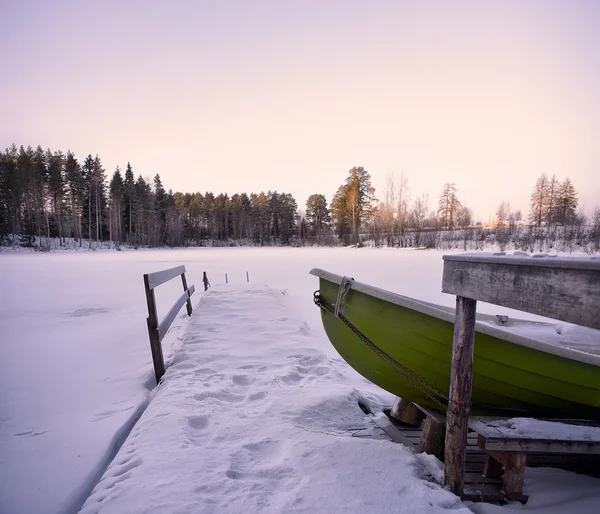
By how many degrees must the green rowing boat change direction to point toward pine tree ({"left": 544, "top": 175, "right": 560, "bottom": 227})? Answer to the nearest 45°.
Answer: approximately 90° to its right

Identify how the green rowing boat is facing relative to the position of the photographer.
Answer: facing to the left of the viewer

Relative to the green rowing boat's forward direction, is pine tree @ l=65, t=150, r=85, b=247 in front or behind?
in front

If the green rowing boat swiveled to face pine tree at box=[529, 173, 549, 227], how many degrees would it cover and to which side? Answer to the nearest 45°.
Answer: approximately 90° to its right

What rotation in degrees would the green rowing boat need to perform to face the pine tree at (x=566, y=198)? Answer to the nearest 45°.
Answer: approximately 90° to its right

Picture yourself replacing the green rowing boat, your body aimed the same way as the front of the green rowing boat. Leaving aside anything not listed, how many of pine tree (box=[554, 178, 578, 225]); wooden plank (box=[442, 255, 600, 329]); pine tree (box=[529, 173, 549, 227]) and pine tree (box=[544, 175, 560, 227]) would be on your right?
3

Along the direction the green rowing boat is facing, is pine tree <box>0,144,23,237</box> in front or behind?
in front

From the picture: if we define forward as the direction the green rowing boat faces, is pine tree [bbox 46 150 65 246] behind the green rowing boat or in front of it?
in front
